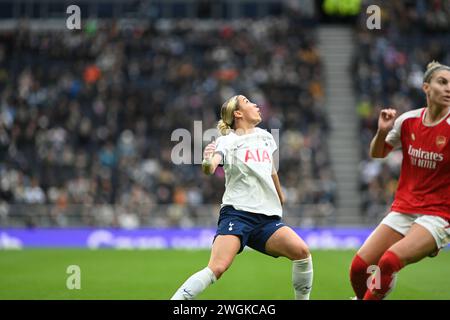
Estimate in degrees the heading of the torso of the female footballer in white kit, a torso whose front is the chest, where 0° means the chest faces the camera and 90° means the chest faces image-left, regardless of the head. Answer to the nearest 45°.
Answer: approximately 315°

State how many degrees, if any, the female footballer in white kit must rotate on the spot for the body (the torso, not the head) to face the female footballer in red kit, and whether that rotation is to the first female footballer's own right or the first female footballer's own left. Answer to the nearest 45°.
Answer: approximately 45° to the first female footballer's own left

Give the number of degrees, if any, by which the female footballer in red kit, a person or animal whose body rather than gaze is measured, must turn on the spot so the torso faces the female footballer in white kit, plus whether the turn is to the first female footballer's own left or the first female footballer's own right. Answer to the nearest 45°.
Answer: approximately 45° to the first female footballer's own right

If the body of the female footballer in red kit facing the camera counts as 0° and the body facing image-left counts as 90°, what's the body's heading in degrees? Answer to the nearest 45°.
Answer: approximately 45°
